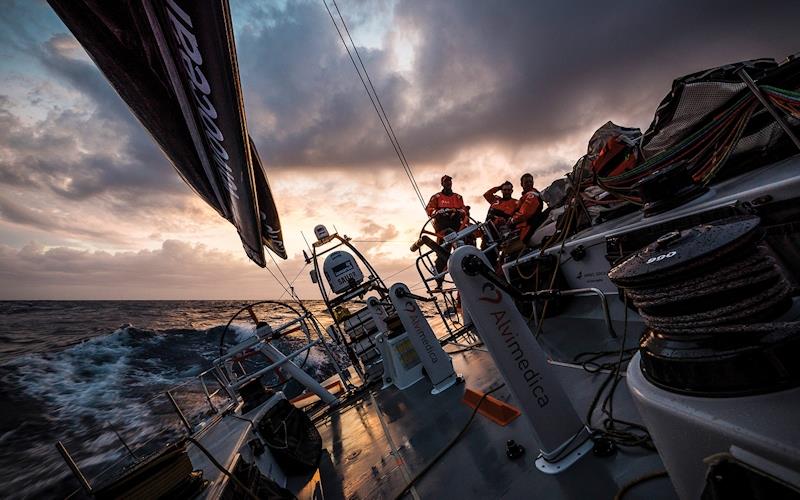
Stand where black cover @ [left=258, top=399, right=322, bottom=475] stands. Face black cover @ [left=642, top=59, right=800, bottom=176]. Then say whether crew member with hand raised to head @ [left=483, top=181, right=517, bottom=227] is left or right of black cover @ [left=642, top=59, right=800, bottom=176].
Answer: left

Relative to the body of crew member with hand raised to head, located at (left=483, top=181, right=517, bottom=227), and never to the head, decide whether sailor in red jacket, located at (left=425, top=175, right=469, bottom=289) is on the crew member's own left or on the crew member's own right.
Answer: on the crew member's own right

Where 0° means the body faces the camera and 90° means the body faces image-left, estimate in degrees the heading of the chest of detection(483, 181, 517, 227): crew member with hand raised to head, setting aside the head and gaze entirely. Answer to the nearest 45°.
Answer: approximately 0°

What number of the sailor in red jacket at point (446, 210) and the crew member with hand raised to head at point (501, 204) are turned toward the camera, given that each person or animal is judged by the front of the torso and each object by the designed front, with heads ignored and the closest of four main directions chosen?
2

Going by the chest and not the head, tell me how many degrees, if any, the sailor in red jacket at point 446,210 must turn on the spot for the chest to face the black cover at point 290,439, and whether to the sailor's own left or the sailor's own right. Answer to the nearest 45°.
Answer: approximately 45° to the sailor's own right

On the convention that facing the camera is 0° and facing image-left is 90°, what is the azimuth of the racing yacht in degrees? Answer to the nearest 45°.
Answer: approximately 0°

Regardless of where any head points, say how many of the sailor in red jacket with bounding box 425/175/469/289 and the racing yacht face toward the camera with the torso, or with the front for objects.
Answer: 2
